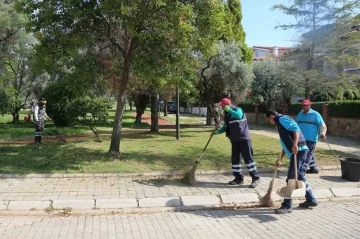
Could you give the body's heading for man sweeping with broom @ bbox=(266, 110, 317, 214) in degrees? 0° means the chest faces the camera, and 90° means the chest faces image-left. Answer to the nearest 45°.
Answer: approximately 90°

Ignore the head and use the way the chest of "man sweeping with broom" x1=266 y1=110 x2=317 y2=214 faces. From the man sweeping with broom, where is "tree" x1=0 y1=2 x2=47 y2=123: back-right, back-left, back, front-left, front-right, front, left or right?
front-right

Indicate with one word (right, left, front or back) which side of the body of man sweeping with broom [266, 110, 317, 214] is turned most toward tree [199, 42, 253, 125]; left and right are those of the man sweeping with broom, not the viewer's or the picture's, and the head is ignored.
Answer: right

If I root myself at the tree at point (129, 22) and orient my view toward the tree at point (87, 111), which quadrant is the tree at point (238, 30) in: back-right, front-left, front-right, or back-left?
front-right

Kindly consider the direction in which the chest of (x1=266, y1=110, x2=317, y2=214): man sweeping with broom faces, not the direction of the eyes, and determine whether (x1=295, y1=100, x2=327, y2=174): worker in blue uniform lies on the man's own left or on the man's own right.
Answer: on the man's own right

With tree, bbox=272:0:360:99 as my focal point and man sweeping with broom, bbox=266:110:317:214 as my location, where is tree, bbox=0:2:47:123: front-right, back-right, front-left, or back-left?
front-left

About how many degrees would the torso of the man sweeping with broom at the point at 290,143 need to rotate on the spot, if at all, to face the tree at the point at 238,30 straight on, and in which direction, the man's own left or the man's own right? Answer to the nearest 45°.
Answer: approximately 90° to the man's own right

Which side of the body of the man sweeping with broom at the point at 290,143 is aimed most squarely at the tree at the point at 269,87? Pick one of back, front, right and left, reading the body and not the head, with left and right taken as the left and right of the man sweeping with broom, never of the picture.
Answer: right

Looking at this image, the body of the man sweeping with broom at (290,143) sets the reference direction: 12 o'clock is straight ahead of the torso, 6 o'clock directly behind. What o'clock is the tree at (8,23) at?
The tree is roughly at 1 o'clock from the man sweeping with broom.

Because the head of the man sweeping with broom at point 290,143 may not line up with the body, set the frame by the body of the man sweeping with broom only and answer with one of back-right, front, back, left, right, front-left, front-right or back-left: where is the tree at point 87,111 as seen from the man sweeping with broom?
front-right

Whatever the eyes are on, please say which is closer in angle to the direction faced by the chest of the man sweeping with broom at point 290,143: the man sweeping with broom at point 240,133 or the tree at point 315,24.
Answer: the man sweeping with broom

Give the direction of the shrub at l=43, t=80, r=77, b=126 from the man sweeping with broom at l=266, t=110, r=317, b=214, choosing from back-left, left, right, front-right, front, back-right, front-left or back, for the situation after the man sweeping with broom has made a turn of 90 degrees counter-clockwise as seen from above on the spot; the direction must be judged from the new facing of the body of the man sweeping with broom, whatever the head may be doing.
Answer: back-right

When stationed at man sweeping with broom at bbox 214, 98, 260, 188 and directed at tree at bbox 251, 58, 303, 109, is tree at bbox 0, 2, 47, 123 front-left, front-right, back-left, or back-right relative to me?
front-left

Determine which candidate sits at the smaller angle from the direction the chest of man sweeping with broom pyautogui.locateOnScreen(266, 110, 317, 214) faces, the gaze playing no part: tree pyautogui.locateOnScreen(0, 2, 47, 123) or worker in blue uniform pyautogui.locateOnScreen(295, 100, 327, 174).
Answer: the tree
